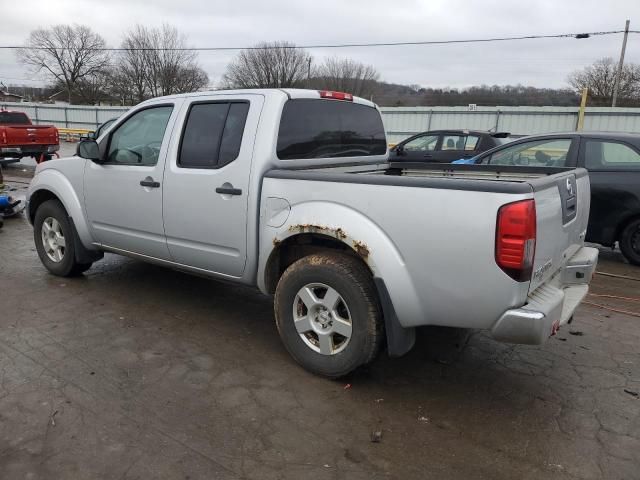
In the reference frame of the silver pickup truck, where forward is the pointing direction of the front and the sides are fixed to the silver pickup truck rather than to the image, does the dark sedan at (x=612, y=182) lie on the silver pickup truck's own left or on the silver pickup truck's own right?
on the silver pickup truck's own right

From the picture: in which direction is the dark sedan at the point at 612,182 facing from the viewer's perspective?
to the viewer's left

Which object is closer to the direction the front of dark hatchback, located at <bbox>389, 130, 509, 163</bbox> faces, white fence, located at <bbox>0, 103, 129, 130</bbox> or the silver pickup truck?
the white fence

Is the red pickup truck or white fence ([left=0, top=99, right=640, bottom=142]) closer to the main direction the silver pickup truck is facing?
the red pickup truck

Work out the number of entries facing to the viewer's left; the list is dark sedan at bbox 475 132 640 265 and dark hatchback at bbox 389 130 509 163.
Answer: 2

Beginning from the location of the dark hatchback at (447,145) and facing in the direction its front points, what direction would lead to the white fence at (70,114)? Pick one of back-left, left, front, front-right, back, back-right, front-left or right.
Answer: front-right

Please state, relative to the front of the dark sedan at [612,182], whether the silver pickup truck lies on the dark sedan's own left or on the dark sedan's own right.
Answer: on the dark sedan's own left

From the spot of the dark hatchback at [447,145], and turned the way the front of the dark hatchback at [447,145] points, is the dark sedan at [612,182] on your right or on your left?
on your left

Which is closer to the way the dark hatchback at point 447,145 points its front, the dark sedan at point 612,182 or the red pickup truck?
the red pickup truck

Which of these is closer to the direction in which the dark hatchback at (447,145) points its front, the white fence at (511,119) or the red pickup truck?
the red pickup truck

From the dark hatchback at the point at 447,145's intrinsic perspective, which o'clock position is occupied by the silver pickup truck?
The silver pickup truck is roughly at 9 o'clock from the dark hatchback.

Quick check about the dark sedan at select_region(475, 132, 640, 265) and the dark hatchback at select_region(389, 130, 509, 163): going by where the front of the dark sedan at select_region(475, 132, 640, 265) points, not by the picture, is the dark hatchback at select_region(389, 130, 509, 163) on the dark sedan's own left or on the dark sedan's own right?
on the dark sedan's own right

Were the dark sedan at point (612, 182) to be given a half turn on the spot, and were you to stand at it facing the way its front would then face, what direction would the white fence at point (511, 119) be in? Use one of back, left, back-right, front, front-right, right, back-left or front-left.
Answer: left

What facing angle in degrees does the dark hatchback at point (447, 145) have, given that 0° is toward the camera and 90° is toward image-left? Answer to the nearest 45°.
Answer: approximately 90°

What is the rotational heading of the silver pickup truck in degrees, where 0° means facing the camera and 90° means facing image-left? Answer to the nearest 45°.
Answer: approximately 135°
